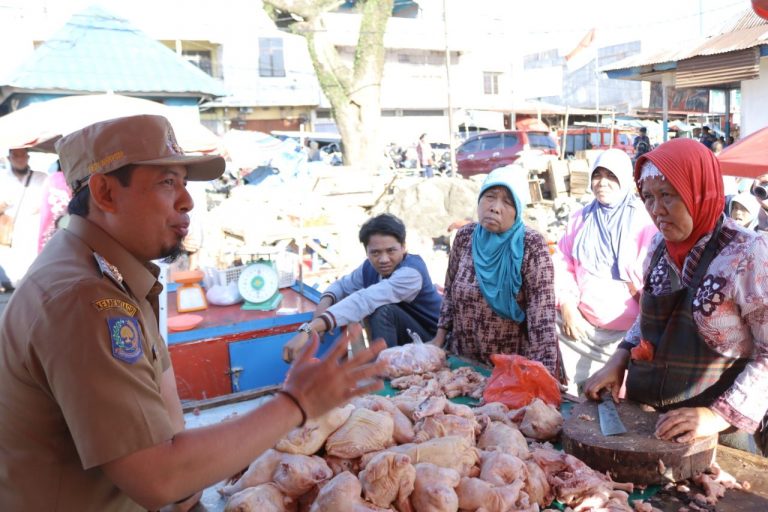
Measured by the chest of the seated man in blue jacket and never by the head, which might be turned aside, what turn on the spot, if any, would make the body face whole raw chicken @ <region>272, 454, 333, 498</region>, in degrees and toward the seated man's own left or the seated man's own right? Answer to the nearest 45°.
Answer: approximately 45° to the seated man's own left

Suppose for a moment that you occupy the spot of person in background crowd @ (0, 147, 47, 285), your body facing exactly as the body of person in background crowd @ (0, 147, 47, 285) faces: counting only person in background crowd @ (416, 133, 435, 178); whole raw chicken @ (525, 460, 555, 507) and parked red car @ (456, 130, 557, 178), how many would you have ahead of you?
1

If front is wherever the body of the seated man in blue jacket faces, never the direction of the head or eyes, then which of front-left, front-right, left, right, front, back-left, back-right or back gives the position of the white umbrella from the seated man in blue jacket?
right

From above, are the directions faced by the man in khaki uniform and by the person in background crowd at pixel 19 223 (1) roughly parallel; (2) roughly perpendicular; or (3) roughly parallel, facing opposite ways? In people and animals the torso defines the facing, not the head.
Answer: roughly perpendicular

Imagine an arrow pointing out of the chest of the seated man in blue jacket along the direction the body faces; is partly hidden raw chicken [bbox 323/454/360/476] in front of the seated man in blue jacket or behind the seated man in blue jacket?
in front

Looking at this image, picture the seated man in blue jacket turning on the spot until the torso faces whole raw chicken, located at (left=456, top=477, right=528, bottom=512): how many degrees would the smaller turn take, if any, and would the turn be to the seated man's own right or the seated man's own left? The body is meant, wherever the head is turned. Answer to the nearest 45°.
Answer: approximately 45° to the seated man's own left

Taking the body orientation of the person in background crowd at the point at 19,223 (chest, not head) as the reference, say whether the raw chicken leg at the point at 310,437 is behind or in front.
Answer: in front

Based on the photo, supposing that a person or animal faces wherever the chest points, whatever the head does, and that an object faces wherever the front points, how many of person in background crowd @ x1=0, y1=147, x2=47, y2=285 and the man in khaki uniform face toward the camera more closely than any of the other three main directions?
1

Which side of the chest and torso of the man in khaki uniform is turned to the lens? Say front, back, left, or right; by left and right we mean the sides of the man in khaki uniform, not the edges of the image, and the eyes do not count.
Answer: right

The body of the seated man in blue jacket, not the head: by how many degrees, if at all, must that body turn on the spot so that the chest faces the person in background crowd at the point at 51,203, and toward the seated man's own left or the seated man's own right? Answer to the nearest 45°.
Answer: approximately 90° to the seated man's own right

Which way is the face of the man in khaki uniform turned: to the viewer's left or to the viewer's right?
to the viewer's right

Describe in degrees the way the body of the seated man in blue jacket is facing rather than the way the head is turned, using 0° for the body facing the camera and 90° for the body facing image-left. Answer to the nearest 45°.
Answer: approximately 45°

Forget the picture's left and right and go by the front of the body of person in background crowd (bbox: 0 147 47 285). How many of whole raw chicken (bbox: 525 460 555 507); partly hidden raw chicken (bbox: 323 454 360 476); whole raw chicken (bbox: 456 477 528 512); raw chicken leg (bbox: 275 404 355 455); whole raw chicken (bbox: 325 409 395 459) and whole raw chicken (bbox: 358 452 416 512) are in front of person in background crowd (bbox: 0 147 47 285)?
6

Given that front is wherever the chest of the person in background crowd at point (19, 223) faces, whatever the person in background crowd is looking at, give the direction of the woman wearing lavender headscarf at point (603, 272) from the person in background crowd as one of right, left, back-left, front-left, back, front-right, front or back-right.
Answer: front-left

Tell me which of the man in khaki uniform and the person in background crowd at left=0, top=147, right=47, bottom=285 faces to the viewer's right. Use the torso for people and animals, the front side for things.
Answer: the man in khaki uniform
